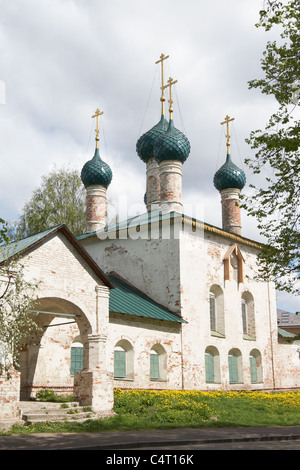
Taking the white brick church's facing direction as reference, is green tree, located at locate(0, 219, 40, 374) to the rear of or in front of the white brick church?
in front

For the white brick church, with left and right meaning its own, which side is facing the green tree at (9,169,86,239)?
right

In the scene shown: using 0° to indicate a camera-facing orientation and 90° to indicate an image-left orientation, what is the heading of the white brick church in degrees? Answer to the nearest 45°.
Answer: approximately 45°
